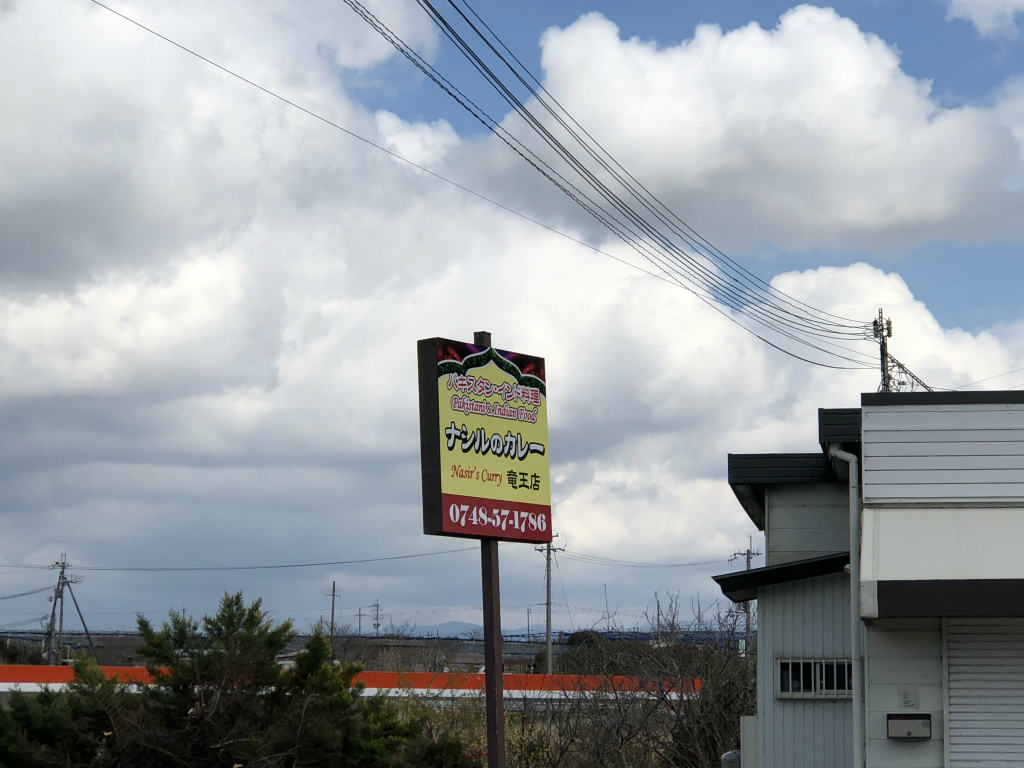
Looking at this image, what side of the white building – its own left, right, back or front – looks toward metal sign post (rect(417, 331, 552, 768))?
right

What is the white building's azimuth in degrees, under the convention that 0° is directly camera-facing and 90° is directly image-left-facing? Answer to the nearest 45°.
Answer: approximately 0°

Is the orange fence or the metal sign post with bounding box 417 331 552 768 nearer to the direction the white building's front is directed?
the metal sign post
